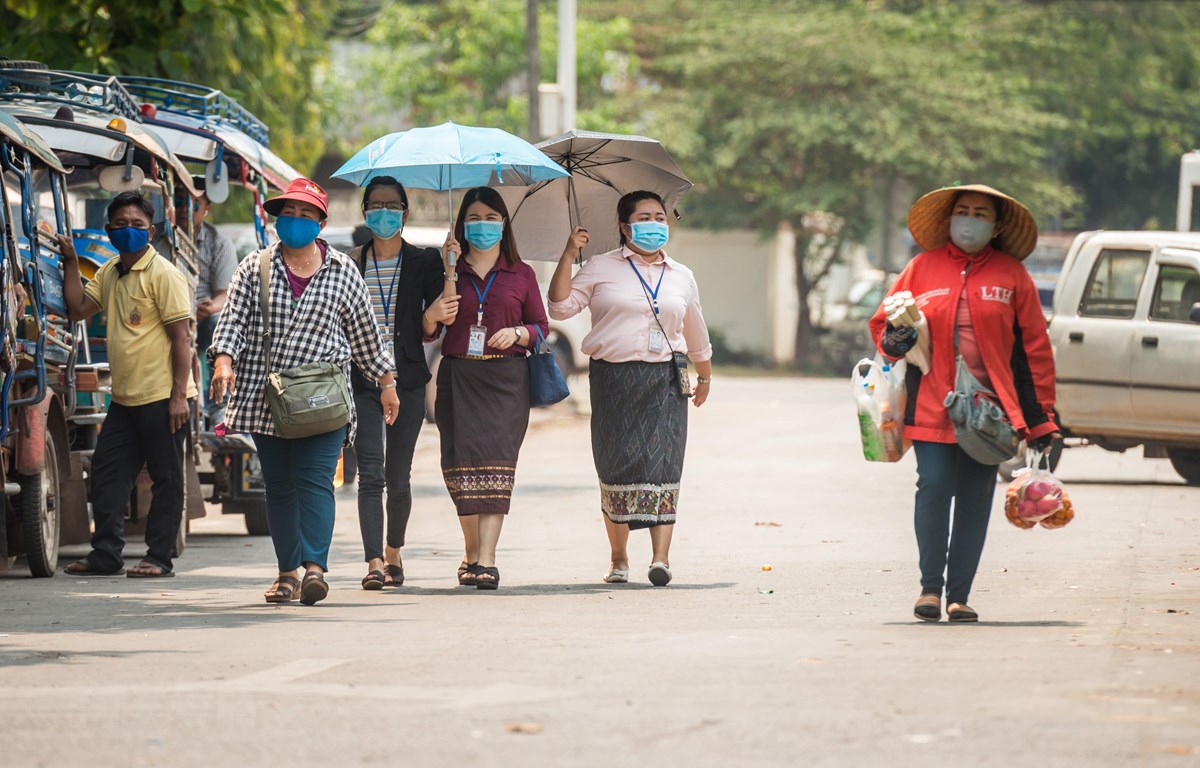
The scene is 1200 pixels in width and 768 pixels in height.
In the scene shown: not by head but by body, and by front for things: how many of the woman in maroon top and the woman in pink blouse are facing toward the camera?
2

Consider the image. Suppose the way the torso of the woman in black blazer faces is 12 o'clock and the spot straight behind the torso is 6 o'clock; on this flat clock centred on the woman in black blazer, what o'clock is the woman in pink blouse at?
The woman in pink blouse is roughly at 9 o'clock from the woman in black blazer.

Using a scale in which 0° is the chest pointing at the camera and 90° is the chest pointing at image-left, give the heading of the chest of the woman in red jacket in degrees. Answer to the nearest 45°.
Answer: approximately 0°

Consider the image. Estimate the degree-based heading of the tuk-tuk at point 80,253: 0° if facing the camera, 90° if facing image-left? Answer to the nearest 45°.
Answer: approximately 315°

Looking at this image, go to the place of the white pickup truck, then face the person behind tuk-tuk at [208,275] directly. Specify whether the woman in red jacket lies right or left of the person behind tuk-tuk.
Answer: left
